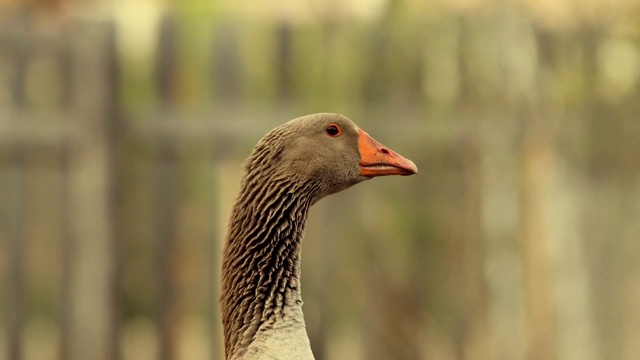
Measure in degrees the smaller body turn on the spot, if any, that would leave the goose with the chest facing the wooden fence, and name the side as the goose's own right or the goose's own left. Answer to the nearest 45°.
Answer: approximately 90° to the goose's own left

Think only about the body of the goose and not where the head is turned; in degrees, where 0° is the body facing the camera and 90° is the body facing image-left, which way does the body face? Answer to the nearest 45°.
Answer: approximately 270°
